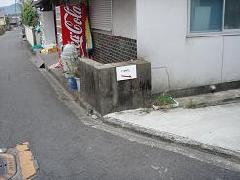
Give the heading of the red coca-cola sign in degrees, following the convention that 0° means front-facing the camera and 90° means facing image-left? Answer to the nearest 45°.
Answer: approximately 0°

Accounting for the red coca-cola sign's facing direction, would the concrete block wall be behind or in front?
in front

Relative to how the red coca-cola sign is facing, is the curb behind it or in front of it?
in front

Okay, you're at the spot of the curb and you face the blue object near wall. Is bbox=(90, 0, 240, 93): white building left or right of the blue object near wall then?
right

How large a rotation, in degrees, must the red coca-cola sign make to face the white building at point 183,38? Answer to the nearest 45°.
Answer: approximately 45° to its left
